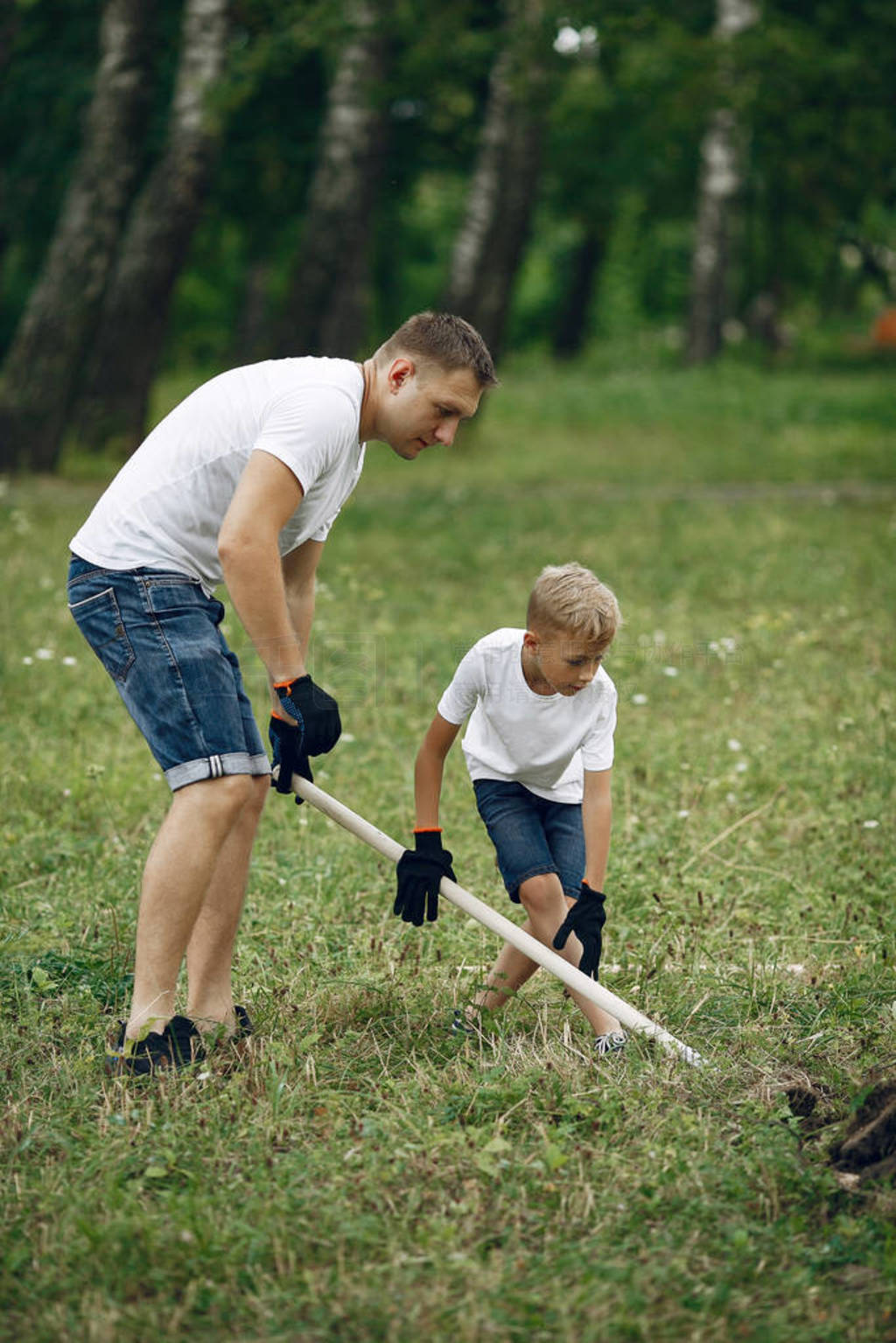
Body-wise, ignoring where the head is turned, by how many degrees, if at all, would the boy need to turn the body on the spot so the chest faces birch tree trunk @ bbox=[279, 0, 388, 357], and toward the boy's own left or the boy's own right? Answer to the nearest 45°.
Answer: approximately 135° to the boy's own left

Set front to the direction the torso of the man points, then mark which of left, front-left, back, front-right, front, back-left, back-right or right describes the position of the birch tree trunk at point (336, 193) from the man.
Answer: left

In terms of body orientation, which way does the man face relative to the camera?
to the viewer's right

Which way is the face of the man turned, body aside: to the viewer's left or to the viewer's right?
to the viewer's right

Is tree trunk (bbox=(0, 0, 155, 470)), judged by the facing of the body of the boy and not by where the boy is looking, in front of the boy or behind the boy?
behind

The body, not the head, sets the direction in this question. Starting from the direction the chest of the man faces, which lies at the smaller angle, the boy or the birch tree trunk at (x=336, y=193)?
the boy

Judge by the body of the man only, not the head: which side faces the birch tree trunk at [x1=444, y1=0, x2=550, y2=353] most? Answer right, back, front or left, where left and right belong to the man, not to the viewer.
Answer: left

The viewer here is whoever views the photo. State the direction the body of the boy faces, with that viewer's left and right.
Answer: facing the viewer and to the right of the viewer

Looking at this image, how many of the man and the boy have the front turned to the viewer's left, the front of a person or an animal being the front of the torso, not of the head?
0

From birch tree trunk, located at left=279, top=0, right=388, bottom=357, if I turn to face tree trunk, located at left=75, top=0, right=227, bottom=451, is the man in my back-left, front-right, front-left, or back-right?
front-left
